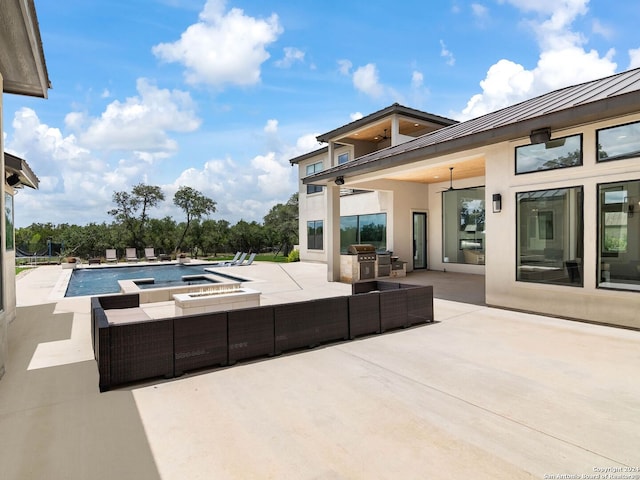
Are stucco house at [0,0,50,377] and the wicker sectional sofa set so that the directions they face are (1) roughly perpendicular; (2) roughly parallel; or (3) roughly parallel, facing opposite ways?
roughly perpendicular

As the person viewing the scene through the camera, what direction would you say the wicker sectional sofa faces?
facing away from the viewer and to the left of the viewer

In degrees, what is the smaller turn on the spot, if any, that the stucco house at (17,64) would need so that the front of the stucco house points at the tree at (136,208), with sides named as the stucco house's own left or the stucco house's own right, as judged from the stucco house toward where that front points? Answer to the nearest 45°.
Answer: approximately 90° to the stucco house's own left

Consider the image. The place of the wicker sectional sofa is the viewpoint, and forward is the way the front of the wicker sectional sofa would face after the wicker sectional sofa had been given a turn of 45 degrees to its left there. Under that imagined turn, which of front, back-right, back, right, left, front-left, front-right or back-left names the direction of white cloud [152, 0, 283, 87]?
right

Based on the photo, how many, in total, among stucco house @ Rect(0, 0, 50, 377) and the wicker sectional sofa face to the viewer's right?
1

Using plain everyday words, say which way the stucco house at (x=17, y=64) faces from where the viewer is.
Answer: facing to the right of the viewer

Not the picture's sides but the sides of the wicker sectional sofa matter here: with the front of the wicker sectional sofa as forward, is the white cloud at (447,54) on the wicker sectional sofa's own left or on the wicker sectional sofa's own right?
on the wicker sectional sofa's own right
